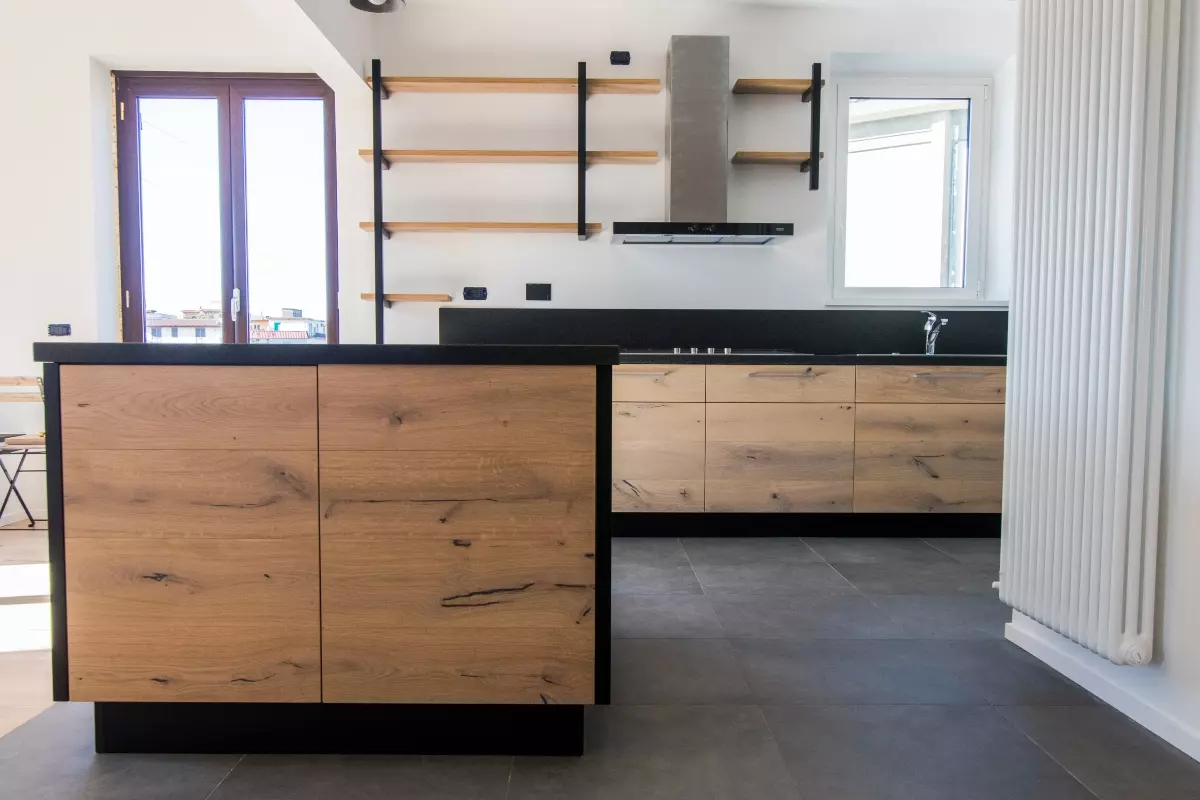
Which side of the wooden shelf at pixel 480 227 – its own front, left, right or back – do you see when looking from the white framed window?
left

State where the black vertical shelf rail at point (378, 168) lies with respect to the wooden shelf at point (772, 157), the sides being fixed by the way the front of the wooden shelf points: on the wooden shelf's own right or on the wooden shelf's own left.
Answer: on the wooden shelf's own right

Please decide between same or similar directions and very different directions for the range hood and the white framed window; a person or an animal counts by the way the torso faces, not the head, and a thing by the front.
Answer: same or similar directions

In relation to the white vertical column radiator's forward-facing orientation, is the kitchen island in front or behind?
in front

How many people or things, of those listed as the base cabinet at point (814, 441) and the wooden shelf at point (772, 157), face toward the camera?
2

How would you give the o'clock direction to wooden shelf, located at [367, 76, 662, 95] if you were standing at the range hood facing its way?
The wooden shelf is roughly at 3 o'clock from the range hood.

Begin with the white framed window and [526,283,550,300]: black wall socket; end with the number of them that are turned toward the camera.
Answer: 2

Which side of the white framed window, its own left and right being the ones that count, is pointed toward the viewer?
front

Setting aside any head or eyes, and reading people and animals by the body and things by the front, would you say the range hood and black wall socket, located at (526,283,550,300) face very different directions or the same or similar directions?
same or similar directions

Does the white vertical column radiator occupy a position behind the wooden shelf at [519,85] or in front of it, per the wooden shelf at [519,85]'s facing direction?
in front

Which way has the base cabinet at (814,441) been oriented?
toward the camera

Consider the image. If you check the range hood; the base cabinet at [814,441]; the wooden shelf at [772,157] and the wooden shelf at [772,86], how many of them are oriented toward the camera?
4

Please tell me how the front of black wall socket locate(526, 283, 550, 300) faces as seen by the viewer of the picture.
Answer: facing the viewer

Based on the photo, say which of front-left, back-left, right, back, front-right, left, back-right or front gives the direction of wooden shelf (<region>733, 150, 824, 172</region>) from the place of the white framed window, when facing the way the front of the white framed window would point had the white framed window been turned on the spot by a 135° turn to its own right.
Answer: left

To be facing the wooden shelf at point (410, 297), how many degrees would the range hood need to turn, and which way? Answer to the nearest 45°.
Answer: approximately 90° to its right

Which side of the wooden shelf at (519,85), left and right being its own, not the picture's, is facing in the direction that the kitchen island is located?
front

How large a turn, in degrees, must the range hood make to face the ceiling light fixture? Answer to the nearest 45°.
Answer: approximately 45° to its right
